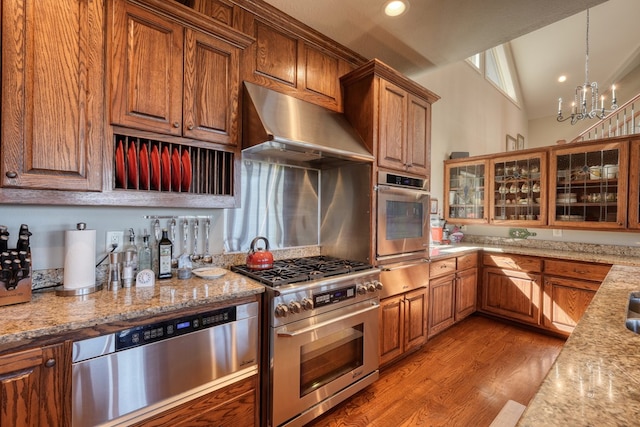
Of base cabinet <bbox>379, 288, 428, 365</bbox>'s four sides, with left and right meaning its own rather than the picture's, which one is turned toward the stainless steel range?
right

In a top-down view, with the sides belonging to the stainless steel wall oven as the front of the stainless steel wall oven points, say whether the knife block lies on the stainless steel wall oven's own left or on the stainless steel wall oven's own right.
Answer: on the stainless steel wall oven's own right

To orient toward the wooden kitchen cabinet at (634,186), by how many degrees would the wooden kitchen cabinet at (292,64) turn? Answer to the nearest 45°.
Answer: approximately 45° to its left

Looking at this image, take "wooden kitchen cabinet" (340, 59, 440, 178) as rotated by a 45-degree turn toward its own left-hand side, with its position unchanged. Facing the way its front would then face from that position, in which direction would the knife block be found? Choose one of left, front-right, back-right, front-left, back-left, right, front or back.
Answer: back-right

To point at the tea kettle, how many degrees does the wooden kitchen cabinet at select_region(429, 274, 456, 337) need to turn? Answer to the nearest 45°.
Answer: approximately 90° to its right

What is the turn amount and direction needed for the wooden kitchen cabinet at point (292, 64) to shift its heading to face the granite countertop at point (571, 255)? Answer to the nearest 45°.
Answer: approximately 45° to its left

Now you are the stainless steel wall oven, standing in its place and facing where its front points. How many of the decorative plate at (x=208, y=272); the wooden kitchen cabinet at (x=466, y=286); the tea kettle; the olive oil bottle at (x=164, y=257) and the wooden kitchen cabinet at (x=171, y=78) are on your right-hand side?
4

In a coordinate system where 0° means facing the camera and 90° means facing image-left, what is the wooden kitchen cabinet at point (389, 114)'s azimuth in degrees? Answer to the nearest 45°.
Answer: approximately 315°

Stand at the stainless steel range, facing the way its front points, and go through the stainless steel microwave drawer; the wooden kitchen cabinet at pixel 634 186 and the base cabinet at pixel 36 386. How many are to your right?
2
